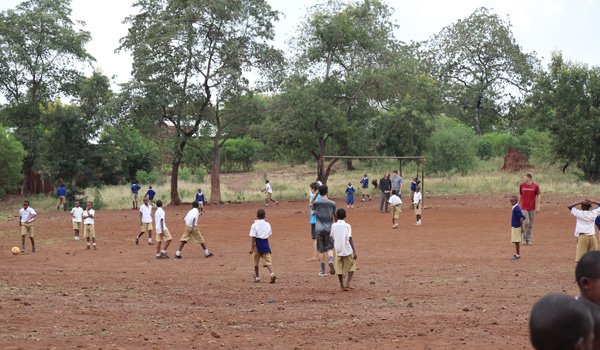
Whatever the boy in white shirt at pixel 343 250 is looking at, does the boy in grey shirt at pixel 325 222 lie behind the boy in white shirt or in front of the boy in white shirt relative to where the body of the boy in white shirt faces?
in front

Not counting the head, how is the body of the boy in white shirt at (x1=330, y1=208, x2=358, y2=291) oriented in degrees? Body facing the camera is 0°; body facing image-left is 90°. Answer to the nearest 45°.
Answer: approximately 180°

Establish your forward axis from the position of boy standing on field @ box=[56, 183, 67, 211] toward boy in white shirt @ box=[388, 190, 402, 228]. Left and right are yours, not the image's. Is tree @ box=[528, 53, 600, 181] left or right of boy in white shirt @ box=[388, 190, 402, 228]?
left

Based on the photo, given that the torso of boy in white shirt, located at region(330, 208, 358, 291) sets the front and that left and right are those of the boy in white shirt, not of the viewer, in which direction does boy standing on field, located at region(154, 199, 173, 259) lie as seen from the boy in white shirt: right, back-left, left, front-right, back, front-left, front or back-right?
front-left

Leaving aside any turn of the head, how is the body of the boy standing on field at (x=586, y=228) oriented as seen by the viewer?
away from the camera

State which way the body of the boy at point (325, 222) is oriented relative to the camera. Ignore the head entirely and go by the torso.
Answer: away from the camera

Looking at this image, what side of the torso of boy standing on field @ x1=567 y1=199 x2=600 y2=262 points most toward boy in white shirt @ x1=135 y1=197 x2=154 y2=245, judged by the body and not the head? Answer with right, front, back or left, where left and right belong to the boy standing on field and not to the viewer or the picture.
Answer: left

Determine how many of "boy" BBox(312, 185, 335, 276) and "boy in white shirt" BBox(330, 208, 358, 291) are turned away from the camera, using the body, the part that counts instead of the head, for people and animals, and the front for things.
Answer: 2

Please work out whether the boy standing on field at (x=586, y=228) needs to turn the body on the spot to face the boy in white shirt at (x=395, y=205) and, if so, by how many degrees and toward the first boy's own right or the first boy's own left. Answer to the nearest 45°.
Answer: approximately 45° to the first boy's own left
